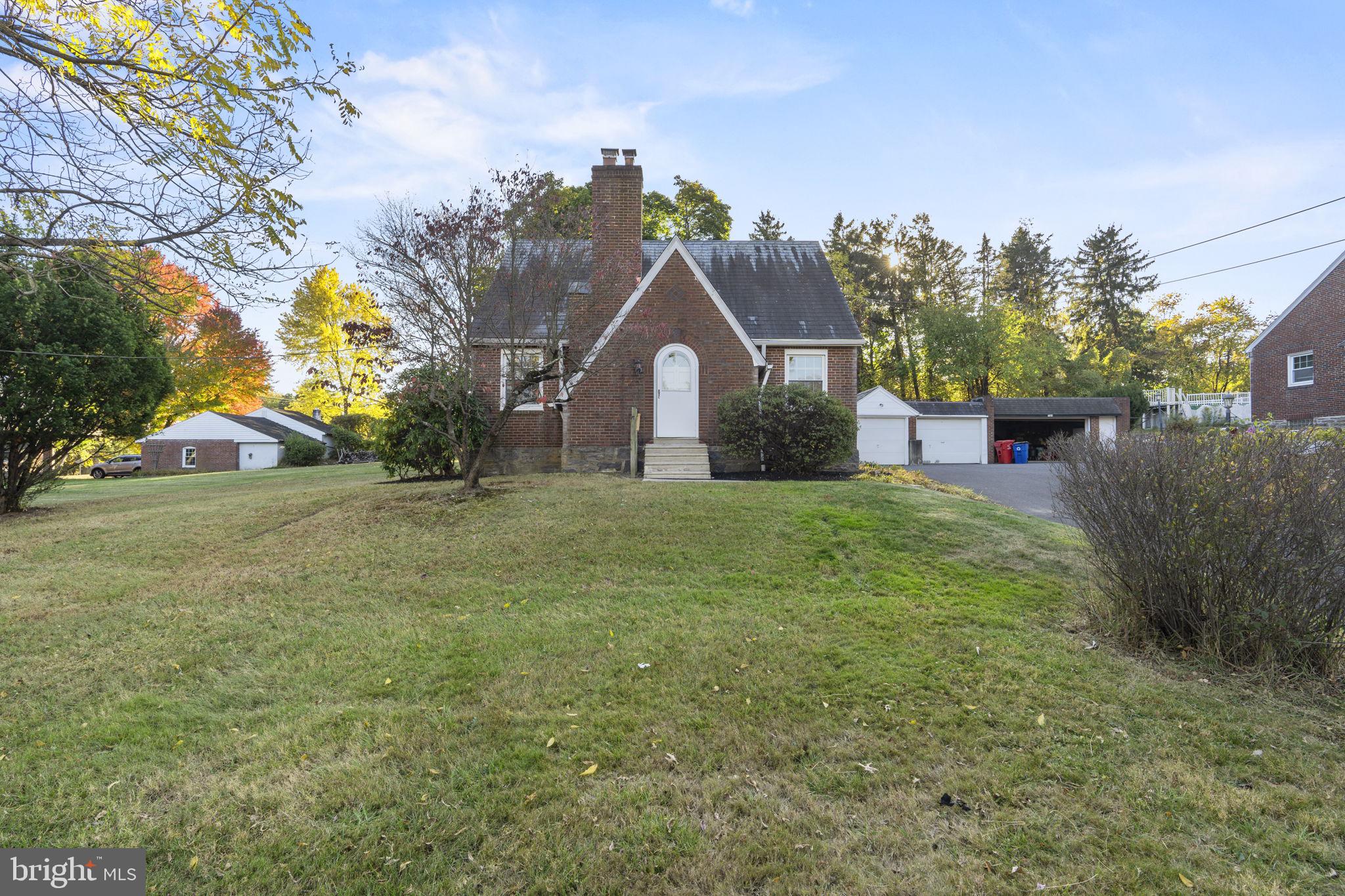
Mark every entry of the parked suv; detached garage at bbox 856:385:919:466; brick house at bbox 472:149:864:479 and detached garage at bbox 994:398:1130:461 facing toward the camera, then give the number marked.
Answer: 3

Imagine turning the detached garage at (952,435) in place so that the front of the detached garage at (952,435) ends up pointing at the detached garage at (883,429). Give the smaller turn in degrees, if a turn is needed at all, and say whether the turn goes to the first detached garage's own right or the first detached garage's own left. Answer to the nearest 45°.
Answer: approximately 45° to the first detached garage's own right

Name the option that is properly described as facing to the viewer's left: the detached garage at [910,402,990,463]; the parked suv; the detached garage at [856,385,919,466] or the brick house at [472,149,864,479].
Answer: the parked suv

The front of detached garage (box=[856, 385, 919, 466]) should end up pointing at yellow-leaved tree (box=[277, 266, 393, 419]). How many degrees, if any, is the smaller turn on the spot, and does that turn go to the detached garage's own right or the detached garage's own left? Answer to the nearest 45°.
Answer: approximately 90° to the detached garage's own right

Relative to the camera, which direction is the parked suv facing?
to the viewer's left

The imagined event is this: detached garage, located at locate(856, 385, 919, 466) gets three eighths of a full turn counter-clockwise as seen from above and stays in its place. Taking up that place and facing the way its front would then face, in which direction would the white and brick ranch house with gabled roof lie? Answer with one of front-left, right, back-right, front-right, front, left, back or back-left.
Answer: back-left

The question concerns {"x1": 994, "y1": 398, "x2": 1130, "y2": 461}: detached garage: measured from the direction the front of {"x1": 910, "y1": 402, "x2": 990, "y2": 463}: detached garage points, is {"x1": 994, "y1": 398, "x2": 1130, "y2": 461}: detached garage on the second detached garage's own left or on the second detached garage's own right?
on the second detached garage's own left

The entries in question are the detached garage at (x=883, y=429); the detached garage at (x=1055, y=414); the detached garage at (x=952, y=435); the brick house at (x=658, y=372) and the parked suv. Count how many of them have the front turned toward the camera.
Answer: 4
